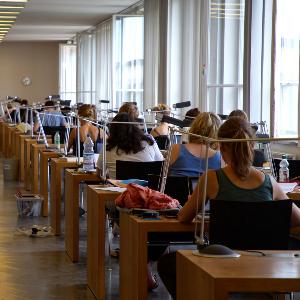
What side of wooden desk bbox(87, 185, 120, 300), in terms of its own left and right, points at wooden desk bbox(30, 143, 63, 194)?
back

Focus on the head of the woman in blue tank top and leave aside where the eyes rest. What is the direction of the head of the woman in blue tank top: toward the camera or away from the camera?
away from the camera

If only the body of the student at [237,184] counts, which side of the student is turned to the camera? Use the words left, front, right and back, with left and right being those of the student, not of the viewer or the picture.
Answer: back

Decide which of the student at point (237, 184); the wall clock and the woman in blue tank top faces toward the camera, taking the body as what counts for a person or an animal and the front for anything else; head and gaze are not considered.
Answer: the wall clock

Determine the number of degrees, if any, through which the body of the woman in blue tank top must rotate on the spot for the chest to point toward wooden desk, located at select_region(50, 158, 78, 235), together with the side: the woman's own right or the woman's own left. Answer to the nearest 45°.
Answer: approximately 45° to the woman's own left

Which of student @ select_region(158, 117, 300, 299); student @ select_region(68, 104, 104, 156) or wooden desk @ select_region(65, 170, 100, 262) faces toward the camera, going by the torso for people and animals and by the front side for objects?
the wooden desk

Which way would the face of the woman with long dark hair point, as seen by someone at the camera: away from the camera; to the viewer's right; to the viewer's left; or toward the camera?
away from the camera

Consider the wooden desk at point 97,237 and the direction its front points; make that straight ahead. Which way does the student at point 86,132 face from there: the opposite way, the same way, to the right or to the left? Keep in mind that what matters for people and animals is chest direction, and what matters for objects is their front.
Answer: the opposite way

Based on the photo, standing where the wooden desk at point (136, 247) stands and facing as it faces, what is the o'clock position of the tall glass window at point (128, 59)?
The tall glass window is roughly at 6 o'clock from the wooden desk.

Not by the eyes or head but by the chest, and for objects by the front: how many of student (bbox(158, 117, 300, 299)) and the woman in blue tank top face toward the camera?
0

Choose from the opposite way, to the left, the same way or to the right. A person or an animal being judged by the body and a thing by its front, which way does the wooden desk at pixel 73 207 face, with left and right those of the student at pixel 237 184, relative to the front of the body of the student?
the opposite way

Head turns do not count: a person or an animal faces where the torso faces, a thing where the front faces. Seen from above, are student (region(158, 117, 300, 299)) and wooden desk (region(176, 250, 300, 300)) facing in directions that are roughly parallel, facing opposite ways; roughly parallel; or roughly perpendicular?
roughly parallel, facing opposite ways

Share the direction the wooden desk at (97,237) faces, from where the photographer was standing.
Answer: facing the viewer

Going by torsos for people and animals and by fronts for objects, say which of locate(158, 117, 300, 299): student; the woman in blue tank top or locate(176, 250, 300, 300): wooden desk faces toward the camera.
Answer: the wooden desk

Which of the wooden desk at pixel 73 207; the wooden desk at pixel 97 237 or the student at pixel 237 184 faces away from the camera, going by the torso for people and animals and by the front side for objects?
the student

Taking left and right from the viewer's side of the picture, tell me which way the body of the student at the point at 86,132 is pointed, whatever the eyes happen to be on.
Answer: facing away from the viewer

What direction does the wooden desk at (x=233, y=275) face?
toward the camera

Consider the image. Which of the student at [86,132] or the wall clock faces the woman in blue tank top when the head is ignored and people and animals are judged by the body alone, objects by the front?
the wall clock

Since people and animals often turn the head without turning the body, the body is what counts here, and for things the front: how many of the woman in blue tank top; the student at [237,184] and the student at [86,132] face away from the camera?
3

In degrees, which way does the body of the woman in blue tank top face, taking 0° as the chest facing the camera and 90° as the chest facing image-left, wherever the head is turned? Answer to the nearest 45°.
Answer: approximately 180°

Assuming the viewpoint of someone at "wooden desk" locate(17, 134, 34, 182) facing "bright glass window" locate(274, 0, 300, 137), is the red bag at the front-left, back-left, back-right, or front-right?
front-right
